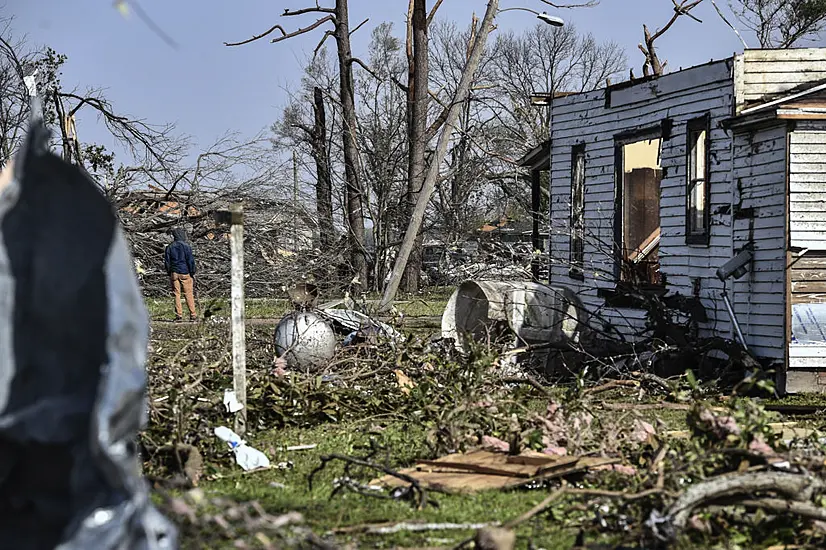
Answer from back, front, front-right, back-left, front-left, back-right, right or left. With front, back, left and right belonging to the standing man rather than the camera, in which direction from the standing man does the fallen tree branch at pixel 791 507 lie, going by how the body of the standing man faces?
back

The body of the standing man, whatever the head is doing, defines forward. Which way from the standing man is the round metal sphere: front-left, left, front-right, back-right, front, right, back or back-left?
back

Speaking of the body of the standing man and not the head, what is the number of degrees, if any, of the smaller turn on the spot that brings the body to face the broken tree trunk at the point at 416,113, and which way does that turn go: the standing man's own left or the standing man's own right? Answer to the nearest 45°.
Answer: approximately 45° to the standing man's own right

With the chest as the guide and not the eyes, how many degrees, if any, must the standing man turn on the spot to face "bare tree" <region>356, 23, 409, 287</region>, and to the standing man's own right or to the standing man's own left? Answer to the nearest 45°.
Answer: approximately 45° to the standing man's own right

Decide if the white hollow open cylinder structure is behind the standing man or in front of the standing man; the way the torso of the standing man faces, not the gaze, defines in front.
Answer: behind

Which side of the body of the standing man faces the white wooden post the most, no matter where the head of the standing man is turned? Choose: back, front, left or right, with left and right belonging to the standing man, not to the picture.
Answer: back

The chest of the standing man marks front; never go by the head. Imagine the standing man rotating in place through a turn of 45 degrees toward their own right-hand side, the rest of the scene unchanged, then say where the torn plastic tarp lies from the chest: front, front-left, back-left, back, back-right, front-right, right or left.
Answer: back-right

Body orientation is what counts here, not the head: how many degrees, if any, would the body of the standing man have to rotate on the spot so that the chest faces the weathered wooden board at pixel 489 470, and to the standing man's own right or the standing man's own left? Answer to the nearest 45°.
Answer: approximately 180°

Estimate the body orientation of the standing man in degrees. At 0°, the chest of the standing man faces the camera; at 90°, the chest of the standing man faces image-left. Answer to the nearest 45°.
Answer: approximately 180°

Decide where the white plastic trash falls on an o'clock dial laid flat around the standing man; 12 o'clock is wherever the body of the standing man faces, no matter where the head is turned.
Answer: The white plastic trash is roughly at 6 o'clock from the standing man.

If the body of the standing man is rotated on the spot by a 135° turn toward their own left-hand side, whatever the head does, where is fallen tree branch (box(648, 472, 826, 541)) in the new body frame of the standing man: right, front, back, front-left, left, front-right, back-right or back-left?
front-left

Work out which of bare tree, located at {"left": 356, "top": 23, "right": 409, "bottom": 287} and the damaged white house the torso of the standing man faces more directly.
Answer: the bare tree
